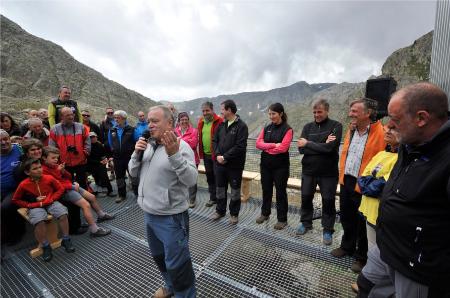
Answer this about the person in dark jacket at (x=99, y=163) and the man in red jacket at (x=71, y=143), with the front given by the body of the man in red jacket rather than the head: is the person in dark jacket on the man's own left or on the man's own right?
on the man's own left

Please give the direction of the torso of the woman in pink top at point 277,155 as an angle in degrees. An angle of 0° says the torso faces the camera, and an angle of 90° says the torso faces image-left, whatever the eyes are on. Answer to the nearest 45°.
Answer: approximately 45°

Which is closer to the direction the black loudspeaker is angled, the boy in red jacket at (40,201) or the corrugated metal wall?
the boy in red jacket

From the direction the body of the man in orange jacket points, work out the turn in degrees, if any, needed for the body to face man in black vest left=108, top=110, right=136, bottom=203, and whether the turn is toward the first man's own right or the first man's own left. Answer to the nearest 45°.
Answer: approximately 45° to the first man's own right

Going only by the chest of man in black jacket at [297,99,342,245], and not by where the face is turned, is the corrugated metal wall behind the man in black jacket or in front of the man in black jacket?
behind

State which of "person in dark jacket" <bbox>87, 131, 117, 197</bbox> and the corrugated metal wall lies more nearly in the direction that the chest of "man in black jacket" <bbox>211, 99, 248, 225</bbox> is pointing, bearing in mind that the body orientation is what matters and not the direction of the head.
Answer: the person in dark jacket

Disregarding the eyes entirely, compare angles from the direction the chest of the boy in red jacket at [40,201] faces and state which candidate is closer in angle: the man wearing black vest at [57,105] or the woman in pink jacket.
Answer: the woman in pink jacket

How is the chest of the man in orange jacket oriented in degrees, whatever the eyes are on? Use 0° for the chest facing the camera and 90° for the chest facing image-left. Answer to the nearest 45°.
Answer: approximately 45°

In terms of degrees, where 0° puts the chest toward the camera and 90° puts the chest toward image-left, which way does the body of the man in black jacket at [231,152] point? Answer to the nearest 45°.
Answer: approximately 45°
